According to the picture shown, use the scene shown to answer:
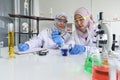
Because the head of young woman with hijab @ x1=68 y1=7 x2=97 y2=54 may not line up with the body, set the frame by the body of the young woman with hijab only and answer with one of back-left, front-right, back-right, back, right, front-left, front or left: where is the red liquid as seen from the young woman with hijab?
front-left

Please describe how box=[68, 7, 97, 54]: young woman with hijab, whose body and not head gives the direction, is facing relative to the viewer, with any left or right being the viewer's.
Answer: facing the viewer and to the left of the viewer

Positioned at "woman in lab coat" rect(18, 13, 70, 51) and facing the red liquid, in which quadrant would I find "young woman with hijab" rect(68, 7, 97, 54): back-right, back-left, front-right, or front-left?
front-left

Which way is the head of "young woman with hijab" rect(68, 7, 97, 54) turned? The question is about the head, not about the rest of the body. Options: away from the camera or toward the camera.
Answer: toward the camera

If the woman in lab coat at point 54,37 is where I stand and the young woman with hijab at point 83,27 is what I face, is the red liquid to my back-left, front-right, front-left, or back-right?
front-right

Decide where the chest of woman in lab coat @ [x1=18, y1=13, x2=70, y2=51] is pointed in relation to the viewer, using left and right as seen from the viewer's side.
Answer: facing the viewer

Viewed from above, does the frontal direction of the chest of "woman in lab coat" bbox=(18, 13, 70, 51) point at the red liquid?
yes
